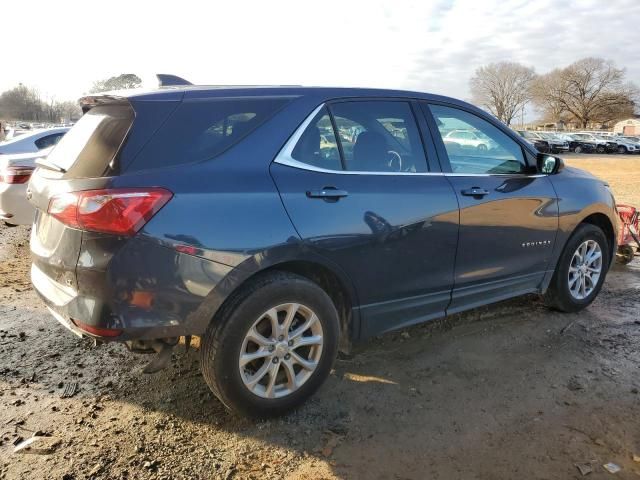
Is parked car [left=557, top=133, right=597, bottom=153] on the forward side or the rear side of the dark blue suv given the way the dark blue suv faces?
on the forward side

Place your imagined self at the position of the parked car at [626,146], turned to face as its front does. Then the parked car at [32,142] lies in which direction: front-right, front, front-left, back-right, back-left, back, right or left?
front-right

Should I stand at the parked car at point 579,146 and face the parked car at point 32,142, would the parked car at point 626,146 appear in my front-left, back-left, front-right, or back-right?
back-left

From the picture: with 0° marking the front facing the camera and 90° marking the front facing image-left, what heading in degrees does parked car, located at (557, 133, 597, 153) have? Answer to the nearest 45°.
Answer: approximately 315°

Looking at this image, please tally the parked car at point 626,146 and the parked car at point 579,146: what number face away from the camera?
0

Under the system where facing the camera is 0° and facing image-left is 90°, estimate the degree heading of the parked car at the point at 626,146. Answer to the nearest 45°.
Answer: approximately 315°

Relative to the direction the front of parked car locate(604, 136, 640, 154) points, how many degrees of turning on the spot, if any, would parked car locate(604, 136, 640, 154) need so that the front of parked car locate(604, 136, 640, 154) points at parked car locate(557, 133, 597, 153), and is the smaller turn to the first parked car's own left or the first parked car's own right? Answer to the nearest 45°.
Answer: approximately 135° to the first parked car's own right

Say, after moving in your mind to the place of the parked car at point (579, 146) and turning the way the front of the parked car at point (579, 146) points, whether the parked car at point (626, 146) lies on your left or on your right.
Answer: on your left

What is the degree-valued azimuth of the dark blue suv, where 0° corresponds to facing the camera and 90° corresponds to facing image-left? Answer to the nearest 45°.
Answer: approximately 225°

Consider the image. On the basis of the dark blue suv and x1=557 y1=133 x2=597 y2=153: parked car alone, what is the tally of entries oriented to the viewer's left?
0

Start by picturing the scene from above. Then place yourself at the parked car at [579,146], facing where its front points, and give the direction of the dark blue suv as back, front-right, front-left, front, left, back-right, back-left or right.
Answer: front-right
